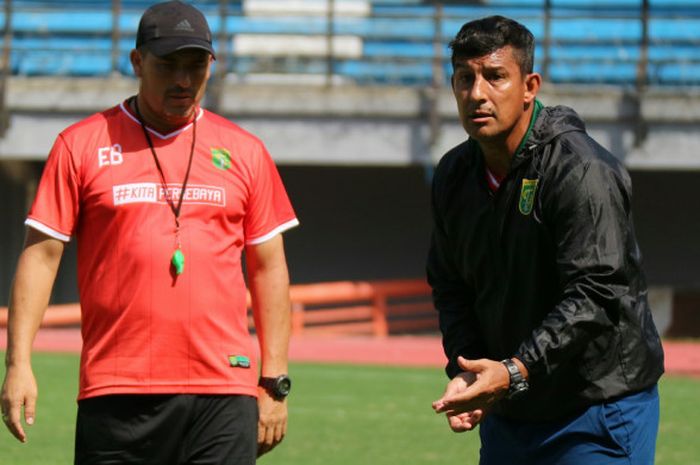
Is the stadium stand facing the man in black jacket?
yes

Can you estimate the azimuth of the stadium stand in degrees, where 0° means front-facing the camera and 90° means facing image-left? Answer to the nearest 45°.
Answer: approximately 0°

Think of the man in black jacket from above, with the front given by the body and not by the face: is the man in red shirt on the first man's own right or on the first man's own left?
on the first man's own right

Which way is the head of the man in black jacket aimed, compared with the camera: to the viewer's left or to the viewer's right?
to the viewer's left

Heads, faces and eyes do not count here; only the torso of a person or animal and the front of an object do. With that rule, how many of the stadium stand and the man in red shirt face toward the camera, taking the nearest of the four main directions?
2

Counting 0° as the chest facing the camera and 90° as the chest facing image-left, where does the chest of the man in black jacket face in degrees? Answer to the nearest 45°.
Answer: approximately 45°

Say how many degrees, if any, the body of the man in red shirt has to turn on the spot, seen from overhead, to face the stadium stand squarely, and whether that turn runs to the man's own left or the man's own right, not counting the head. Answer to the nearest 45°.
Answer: approximately 180°

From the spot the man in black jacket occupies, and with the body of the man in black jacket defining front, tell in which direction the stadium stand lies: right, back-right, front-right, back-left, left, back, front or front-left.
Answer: back-right

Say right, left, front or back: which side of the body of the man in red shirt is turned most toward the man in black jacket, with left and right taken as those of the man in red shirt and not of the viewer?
left

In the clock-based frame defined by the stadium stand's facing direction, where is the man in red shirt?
The man in red shirt is roughly at 12 o'clock from the stadium stand.
